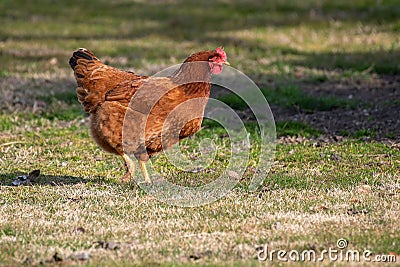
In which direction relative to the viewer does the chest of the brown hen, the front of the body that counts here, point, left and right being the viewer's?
facing to the right of the viewer
